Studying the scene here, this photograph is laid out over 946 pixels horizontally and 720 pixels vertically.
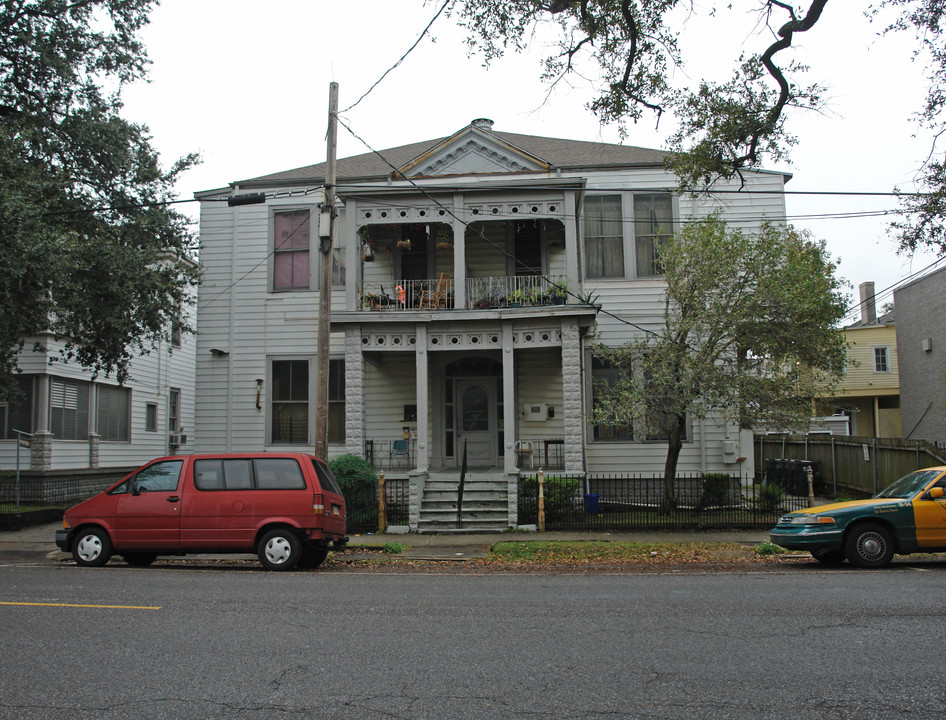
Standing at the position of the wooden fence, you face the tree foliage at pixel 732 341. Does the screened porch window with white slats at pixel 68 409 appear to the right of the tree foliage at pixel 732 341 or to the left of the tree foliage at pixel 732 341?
right

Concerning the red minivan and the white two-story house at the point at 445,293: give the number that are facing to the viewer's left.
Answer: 1

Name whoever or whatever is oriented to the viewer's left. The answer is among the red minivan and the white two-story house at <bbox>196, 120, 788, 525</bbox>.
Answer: the red minivan

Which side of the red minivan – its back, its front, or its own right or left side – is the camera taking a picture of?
left

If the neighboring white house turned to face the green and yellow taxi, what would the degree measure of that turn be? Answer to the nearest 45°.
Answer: approximately 90° to its left

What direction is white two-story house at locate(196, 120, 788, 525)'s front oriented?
toward the camera

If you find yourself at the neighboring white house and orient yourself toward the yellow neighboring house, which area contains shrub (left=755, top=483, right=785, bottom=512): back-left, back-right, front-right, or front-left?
front-right

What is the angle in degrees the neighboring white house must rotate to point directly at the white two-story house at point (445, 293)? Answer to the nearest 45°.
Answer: approximately 90° to its left

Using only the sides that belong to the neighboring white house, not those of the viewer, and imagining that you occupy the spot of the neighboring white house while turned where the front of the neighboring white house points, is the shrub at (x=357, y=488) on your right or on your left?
on your left

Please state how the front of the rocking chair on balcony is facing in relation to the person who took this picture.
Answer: facing the viewer and to the left of the viewer
